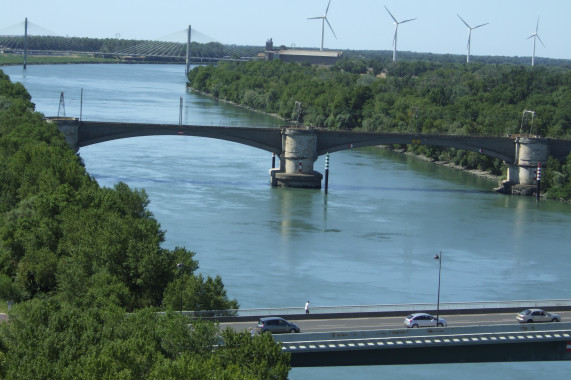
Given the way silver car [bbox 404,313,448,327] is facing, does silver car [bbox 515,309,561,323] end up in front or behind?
in front
